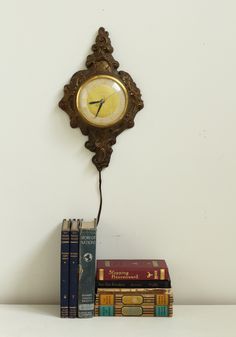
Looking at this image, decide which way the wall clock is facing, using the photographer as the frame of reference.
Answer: facing the viewer
